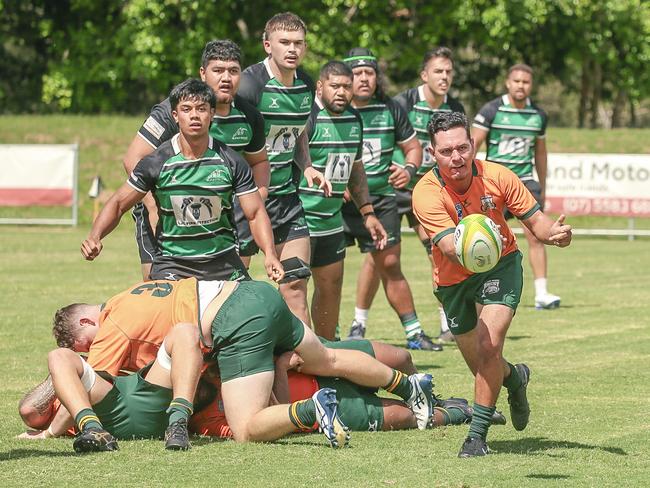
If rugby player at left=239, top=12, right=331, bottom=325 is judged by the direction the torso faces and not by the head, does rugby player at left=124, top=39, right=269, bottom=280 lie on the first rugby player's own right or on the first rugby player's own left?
on the first rugby player's own right

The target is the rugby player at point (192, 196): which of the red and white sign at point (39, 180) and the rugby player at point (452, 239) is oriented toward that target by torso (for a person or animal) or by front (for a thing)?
the red and white sign

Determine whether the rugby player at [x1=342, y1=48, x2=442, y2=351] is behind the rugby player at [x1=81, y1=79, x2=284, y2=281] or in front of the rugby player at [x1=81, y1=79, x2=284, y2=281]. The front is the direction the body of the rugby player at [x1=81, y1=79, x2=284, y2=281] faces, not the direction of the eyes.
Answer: behind

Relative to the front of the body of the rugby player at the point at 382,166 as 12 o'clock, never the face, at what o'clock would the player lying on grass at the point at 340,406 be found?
The player lying on grass is roughly at 12 o'clock from the rugby player.

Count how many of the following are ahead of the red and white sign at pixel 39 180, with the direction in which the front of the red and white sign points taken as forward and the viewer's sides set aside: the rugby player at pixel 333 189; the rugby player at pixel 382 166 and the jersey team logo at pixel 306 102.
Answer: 3

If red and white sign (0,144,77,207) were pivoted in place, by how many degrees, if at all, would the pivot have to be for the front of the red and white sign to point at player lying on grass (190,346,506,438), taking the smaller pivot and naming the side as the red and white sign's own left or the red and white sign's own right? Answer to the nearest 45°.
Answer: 0° — it already faces them

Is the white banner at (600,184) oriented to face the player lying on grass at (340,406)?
yes
